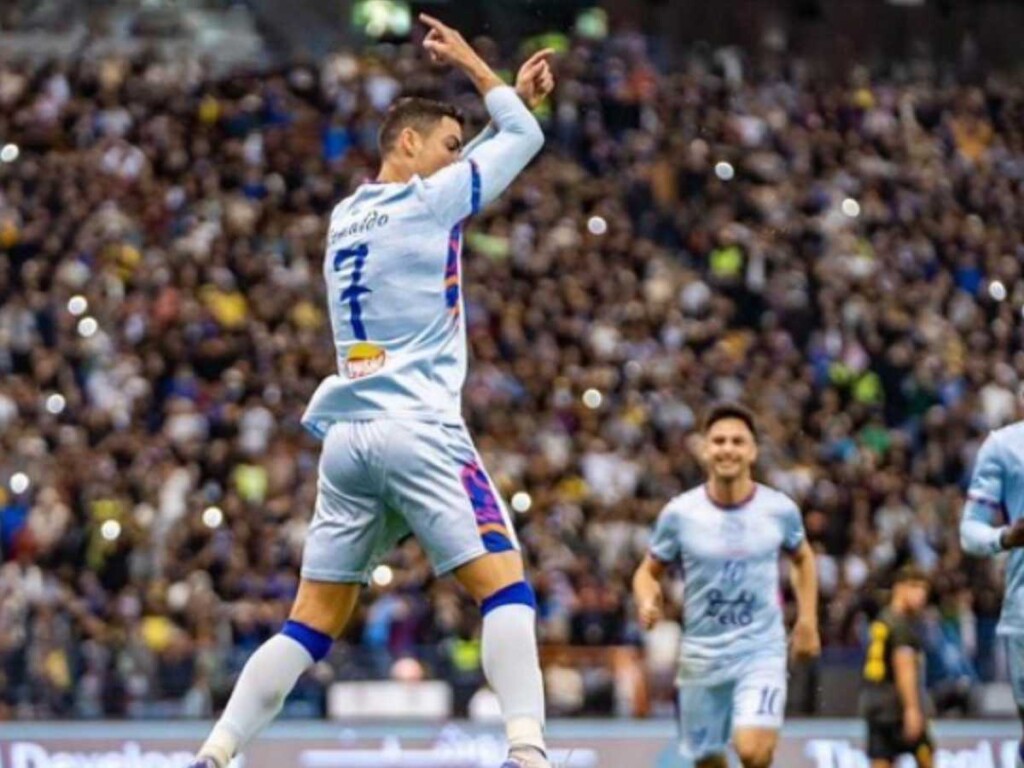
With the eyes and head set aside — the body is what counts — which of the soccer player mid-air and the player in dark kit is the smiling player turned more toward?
the soccer player mid-air

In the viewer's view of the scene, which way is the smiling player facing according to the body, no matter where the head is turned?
toward the camera

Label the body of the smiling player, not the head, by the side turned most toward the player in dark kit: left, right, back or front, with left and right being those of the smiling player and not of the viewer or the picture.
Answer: back

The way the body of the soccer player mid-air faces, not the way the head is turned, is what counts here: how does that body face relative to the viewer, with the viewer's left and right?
facing away from the viewer and to the right of the viewer

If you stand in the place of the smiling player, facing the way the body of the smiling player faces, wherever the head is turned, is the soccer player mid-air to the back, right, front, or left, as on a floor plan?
front

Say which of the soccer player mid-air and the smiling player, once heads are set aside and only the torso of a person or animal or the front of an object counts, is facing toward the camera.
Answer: the smiling player

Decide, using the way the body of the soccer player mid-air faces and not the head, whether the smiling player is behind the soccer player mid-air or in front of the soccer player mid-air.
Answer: in front
